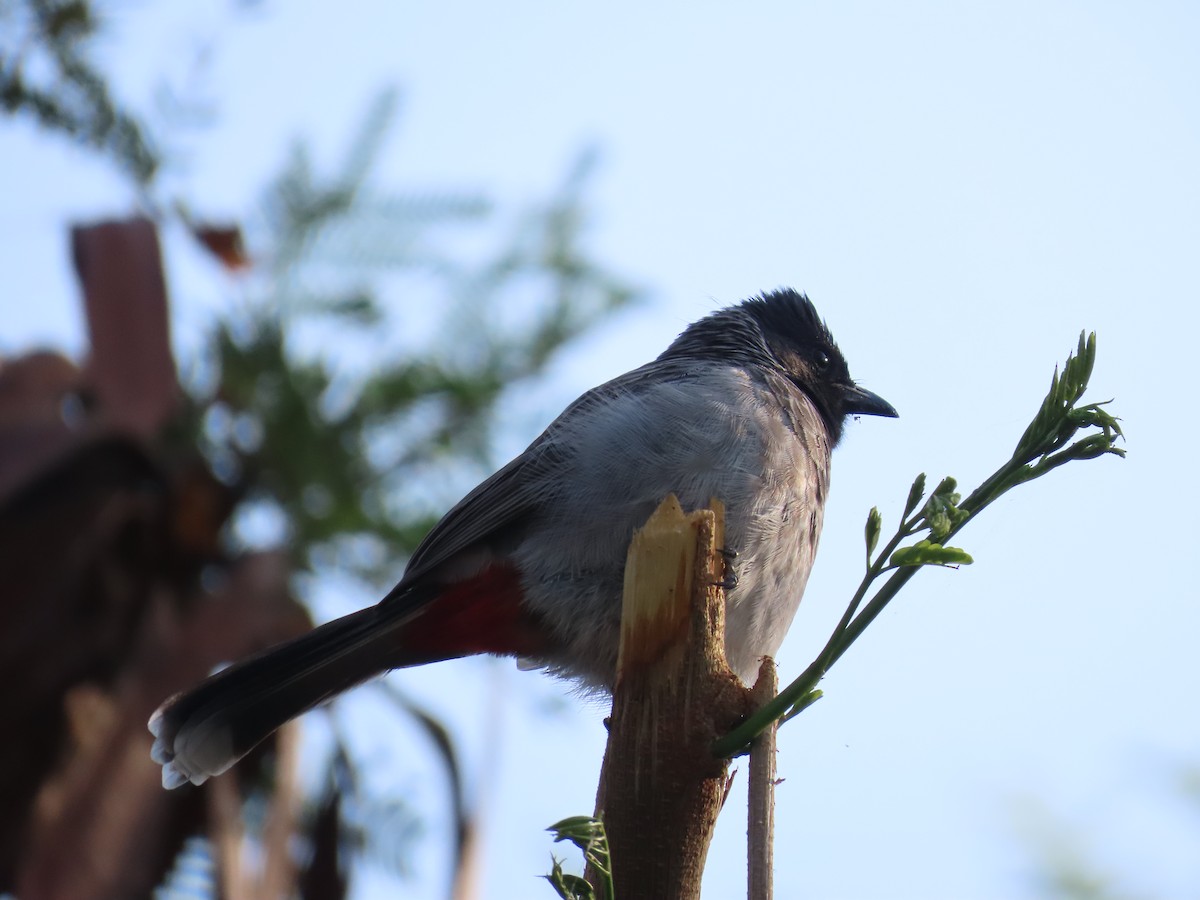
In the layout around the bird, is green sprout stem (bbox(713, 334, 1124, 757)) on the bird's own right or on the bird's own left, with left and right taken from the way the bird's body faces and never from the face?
on the bird's own right

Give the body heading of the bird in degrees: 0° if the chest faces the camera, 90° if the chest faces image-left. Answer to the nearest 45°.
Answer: approximately 270°
